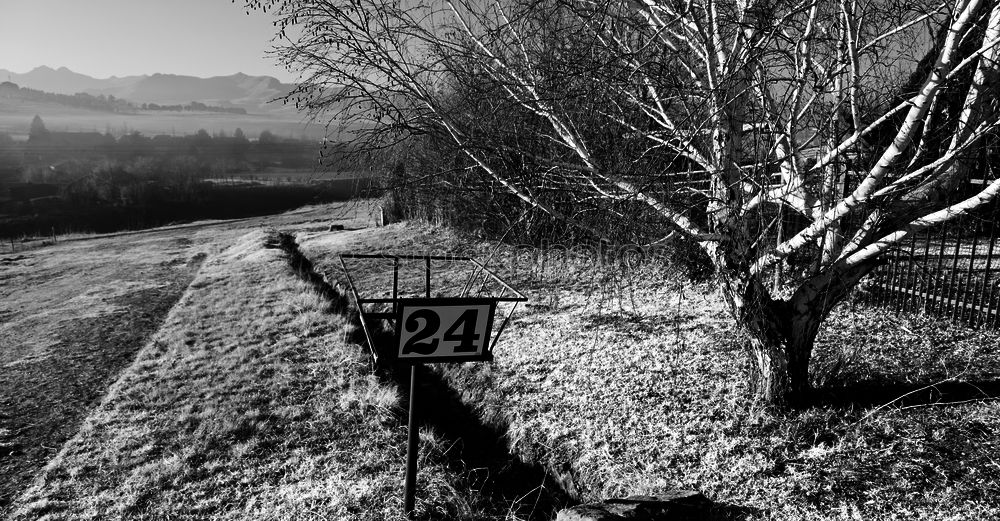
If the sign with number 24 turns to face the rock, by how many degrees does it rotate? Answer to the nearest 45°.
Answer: approximately 90° to its left

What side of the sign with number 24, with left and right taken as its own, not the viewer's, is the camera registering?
front

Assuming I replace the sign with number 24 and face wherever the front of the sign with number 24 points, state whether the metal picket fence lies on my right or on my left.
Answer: on my left
